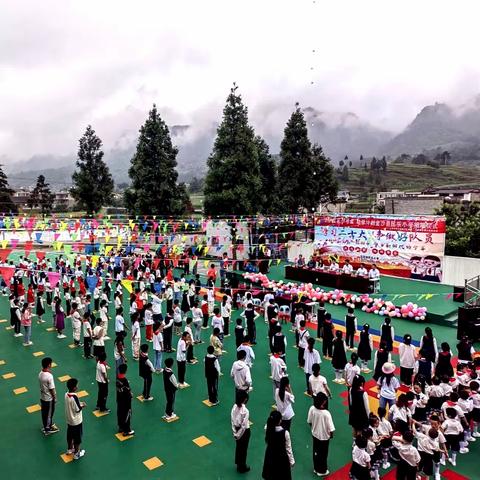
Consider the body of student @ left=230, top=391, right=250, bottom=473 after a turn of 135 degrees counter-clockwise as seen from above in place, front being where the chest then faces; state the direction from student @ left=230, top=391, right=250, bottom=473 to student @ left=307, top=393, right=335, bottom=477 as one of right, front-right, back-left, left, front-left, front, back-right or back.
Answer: back

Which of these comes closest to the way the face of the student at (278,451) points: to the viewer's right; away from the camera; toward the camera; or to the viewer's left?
away from the camera

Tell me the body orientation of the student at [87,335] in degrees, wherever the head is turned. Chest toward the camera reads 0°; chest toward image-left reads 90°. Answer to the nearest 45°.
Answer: approximately 225°

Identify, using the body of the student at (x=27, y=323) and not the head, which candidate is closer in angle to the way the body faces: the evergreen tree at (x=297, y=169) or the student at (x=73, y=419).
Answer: the evergreen tree

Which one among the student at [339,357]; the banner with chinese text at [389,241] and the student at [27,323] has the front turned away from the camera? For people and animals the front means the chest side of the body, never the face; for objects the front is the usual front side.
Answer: the student at [339,357]

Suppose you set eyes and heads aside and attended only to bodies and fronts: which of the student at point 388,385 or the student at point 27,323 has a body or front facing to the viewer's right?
the student at point 27,323

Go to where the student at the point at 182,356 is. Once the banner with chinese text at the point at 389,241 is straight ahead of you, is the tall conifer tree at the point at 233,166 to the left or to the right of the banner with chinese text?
left

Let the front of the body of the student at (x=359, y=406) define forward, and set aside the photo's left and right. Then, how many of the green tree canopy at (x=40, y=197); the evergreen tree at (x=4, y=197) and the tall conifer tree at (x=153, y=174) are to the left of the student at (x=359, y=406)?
3

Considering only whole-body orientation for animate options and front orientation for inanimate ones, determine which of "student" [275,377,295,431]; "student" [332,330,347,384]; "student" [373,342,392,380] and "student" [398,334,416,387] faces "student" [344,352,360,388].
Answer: "student" [275,377,295,431]

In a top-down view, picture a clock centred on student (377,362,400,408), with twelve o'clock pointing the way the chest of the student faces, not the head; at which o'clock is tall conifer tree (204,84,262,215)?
The tall conifer tree is roughly at 11 o'clock from the student.

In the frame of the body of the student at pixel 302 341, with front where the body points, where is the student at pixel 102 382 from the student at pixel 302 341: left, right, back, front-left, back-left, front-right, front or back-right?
back

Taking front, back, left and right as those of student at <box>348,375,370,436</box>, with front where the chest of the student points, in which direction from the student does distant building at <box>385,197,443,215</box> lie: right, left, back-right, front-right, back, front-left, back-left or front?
front-left

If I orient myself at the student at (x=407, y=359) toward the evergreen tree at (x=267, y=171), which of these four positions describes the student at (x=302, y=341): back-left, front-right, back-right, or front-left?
front-left

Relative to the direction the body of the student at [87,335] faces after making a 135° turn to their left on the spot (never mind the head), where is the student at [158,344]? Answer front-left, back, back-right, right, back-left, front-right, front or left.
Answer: back-left

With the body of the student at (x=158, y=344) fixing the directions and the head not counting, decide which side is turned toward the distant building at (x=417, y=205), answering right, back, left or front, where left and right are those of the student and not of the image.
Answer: front

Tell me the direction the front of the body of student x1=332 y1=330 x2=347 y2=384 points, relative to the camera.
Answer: away from the camera
